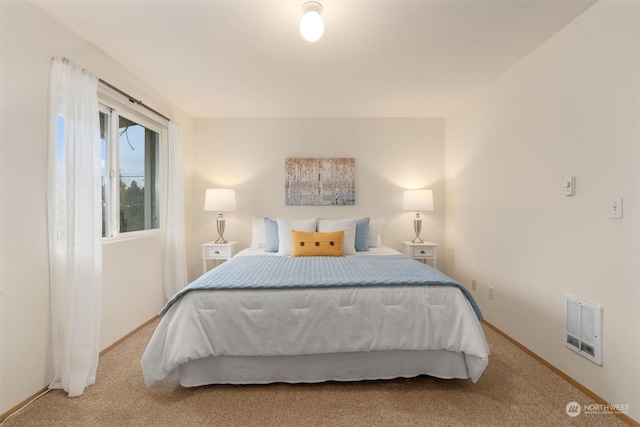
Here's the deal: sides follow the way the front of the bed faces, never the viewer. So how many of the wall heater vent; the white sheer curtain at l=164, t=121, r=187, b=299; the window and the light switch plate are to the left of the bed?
2

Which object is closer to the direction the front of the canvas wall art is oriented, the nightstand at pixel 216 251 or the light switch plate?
the light switch plate

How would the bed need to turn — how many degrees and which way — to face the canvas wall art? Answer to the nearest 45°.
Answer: approximately 180°

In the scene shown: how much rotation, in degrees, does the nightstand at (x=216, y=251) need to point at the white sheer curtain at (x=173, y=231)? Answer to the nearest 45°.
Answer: approximately 90° to its right

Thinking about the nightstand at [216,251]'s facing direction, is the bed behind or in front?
in front

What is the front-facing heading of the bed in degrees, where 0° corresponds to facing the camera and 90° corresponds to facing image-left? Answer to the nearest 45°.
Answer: approximately 0°
